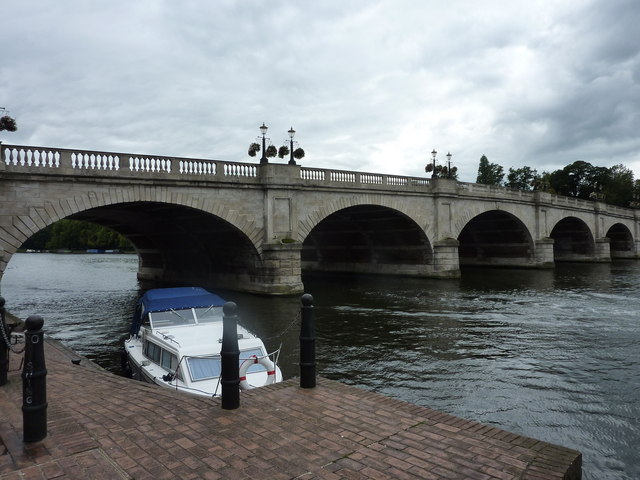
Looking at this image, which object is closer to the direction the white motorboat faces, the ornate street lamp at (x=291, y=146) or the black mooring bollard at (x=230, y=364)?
the black mooring bollard

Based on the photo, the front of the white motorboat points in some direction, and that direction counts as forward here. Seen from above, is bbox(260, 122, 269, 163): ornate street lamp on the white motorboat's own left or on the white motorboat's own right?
on the white motorboat's own left

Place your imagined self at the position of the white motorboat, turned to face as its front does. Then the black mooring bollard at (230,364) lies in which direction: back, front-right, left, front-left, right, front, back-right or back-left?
front-right

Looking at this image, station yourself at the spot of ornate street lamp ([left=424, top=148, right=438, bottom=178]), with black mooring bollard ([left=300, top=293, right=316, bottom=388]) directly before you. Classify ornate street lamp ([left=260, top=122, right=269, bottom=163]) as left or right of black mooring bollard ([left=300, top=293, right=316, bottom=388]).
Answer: right

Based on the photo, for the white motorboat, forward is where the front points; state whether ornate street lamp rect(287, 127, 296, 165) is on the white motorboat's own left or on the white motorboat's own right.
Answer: on the white motorboat's own left

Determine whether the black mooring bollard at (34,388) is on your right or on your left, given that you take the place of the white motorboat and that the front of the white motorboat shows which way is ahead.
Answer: on your right

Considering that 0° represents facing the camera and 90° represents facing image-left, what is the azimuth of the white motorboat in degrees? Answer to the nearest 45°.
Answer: approximately 315°

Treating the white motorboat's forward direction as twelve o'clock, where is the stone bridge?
The stone bridge is roughly at 8 o'clock from the white motorboat.

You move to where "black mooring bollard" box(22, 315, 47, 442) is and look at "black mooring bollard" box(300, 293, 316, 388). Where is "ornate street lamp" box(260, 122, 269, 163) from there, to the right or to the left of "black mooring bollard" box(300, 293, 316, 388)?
left

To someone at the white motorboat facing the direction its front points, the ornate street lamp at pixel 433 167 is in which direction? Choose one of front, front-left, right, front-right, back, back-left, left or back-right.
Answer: left

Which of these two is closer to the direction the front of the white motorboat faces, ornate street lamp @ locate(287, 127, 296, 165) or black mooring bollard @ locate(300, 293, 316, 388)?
the black mooring bollard

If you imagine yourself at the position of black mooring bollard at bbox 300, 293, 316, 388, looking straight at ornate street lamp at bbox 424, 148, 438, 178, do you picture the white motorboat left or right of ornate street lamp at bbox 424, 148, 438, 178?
left
